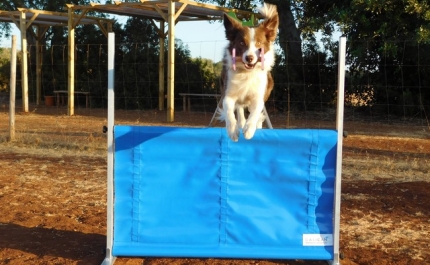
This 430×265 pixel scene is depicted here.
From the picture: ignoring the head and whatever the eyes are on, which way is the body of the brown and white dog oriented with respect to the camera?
toward the camera

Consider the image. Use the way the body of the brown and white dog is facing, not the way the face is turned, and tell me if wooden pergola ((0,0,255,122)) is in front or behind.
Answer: behind

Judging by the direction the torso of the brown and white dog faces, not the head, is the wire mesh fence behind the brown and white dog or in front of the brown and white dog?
behind

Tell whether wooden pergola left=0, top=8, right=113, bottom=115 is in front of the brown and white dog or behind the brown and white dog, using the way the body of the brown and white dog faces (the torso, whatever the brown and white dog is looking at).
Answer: behind
